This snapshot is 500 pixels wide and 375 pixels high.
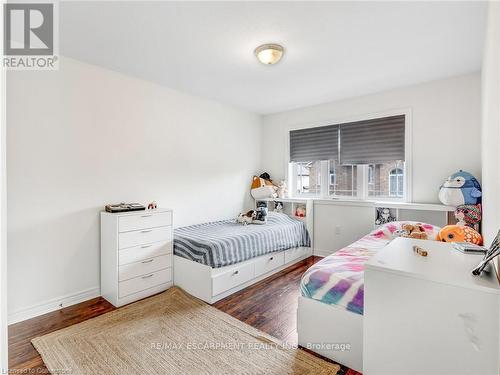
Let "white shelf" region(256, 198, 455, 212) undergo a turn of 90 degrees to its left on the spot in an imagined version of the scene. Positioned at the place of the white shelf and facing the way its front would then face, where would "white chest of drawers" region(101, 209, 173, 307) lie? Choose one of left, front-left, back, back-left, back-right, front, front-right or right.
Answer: back-right

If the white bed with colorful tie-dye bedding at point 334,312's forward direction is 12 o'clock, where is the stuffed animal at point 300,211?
The stuffed animal is roughly at 4 o'clock from the white bed with colorful tie-dye bedding.

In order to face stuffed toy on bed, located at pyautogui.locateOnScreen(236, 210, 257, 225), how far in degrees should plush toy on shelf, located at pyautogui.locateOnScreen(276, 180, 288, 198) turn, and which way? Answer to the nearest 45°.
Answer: approximately 45° to its right

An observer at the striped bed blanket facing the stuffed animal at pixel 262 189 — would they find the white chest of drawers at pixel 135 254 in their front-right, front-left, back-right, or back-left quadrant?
back-left

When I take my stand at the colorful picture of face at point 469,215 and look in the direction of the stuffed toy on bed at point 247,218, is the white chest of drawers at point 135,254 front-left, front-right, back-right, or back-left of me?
front-left

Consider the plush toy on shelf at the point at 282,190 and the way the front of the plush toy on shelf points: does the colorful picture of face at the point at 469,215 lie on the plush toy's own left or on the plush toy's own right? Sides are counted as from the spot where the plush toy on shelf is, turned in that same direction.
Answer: on the plush toy's own left

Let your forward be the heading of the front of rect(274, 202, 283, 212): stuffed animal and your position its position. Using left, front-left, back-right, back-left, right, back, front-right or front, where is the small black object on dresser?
front-right

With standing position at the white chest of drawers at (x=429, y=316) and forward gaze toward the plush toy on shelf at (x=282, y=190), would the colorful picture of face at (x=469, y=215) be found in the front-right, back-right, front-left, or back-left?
front-right

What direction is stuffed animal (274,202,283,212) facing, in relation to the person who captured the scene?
facing the viewer

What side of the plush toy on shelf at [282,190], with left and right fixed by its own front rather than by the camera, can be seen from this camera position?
front

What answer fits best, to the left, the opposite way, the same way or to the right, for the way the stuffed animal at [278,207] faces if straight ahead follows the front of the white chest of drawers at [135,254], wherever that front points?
to the right

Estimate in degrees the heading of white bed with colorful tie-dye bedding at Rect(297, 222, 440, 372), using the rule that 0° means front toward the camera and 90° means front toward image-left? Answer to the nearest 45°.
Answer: approximately 45°

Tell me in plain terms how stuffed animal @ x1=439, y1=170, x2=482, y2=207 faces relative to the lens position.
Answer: facing the viewer and to the left of the viewer

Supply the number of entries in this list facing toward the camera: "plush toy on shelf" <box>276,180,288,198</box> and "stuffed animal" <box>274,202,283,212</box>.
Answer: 2

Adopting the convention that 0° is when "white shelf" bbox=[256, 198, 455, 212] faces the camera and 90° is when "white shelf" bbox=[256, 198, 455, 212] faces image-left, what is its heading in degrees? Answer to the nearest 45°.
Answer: approximately 0°

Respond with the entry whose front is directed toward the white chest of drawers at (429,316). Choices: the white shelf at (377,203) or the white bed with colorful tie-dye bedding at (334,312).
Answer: the white shelf

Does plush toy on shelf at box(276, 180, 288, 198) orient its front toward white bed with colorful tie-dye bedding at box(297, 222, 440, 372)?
yes
